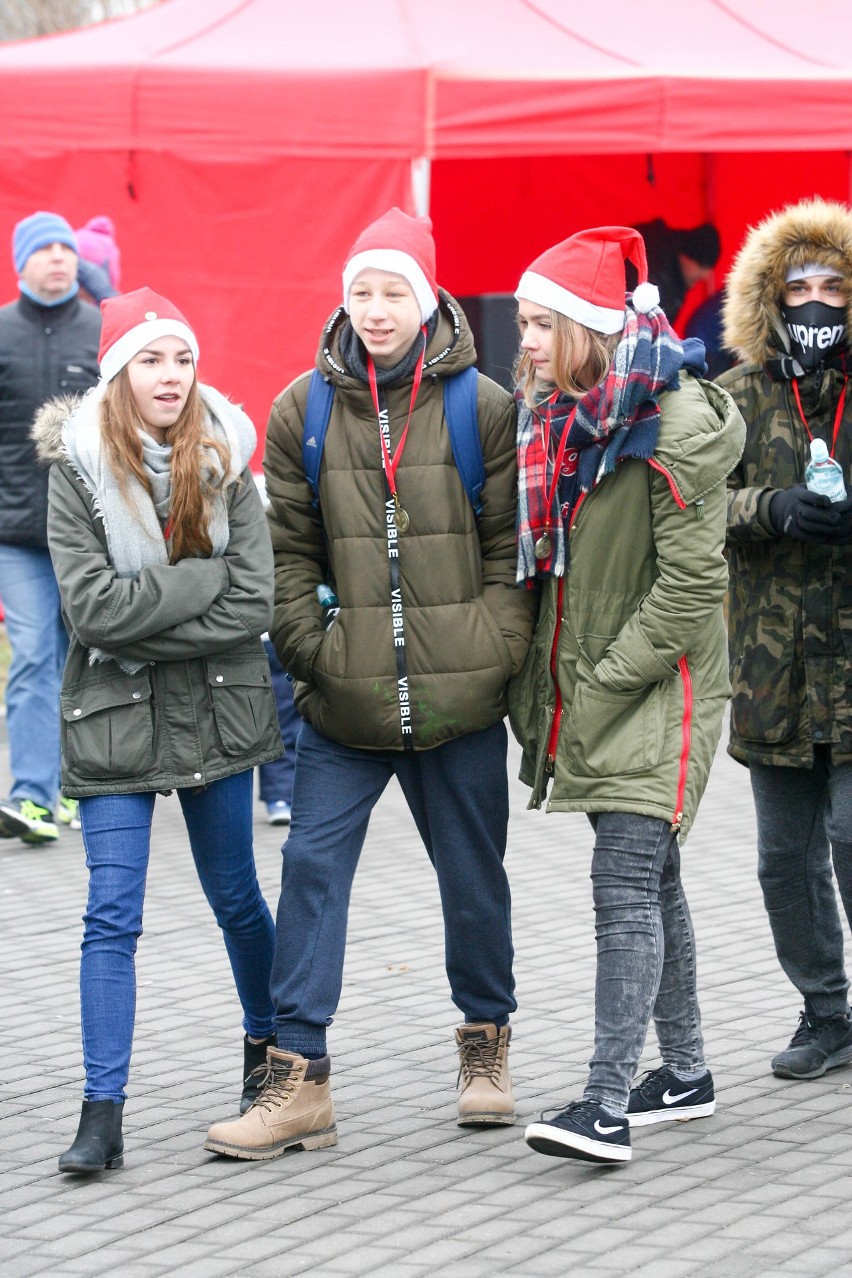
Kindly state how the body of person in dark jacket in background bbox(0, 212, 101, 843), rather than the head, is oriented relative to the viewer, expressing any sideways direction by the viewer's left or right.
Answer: facing the viewer and to the right of the viewer

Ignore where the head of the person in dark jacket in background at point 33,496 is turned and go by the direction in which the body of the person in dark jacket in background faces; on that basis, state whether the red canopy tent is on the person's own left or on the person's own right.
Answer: on the person's own left

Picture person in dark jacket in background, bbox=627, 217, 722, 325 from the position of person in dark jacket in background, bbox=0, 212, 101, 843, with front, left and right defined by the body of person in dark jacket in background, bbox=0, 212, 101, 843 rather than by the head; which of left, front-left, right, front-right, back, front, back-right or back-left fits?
left
